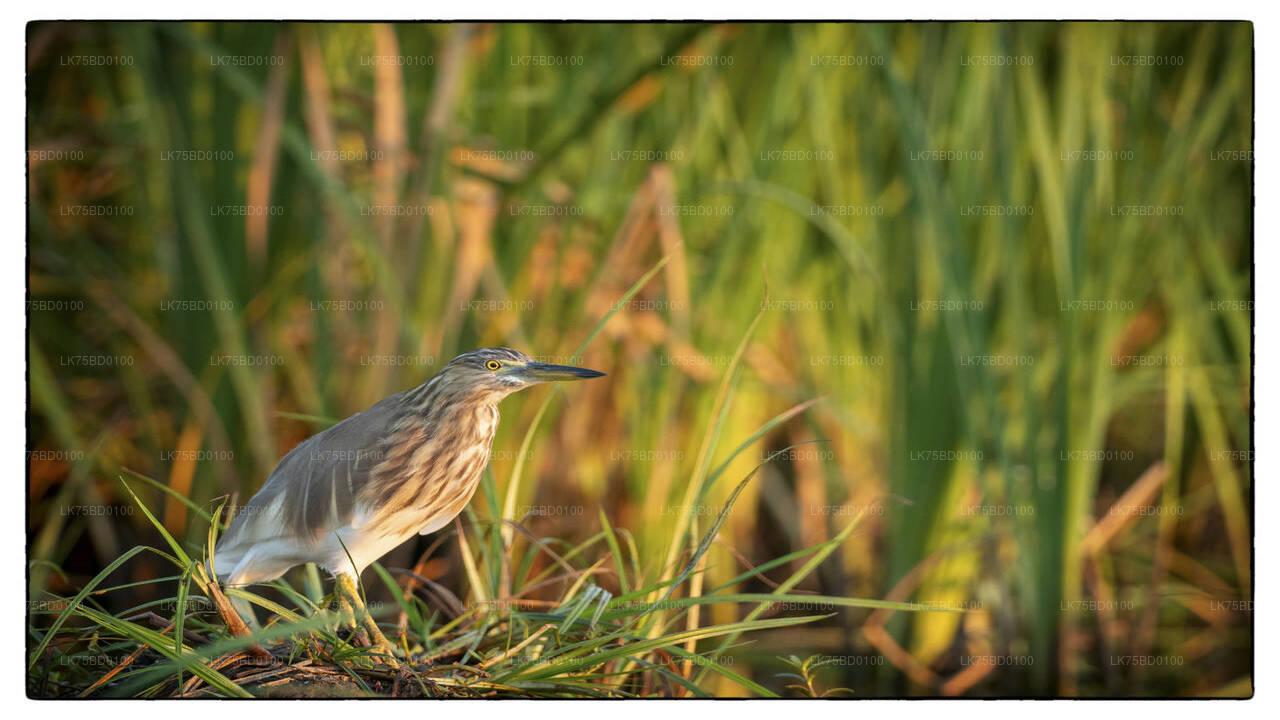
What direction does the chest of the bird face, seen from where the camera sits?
to the viewer's right
